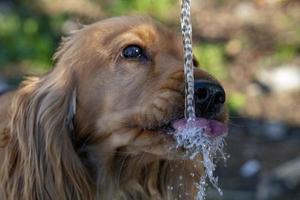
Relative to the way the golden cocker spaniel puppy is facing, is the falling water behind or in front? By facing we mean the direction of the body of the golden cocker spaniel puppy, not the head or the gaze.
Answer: in front

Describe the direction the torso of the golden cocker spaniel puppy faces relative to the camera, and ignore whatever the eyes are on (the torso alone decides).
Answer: to the viewer's right
